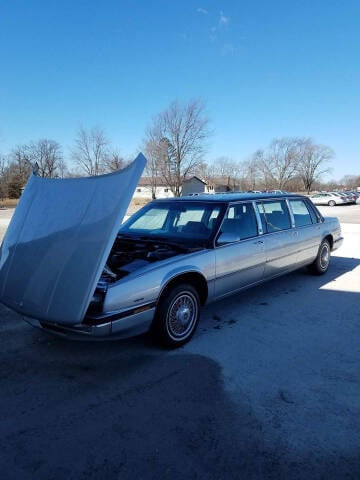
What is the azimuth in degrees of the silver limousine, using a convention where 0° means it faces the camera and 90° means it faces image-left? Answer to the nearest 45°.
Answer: approximately 45°

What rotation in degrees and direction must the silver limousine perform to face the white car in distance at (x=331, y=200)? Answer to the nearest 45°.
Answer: approximately 180°
